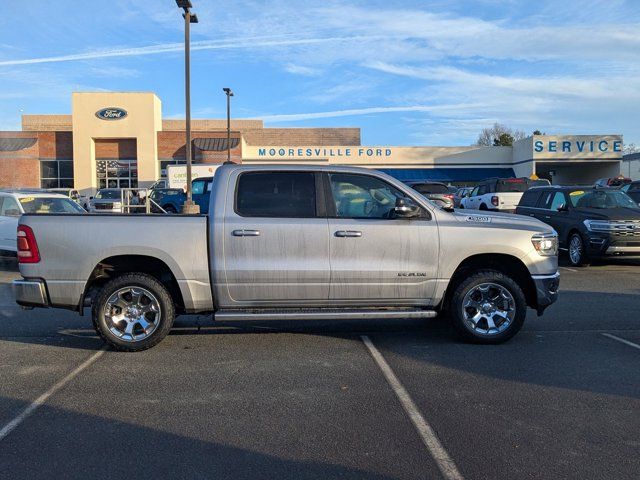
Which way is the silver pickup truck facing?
to the viewer's right

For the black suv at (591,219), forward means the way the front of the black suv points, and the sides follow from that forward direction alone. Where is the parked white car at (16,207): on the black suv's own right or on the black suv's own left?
on the black suv's own right

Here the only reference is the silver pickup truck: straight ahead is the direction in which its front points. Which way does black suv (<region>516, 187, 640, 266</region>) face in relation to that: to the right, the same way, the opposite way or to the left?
to the right

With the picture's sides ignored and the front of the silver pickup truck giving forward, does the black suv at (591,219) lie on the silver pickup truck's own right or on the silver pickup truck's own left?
on the silver pickup truck's own left

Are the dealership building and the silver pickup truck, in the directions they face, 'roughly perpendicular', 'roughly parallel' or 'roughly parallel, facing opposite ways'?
roughly perpendicular

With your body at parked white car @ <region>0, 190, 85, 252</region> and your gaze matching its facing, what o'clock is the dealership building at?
The dealership building is roughly at 8 o'clock from the parked white car.

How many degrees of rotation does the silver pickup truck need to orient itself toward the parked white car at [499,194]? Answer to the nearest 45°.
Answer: approximately 45° to its left

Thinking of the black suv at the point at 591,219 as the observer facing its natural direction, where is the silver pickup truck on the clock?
The silver pickup truck is roughly at 2 o'clock from the black suv.

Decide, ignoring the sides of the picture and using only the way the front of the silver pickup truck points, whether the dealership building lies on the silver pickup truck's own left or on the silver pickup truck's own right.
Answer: on the silver pickup truck's own left

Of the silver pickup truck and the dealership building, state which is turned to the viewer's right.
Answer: the silver pickup truck

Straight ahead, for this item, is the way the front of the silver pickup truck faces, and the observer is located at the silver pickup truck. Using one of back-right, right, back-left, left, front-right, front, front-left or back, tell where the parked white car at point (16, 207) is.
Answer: back-left

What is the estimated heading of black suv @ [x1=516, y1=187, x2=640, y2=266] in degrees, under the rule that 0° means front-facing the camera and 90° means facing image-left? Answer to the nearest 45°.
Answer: approximately 315°
